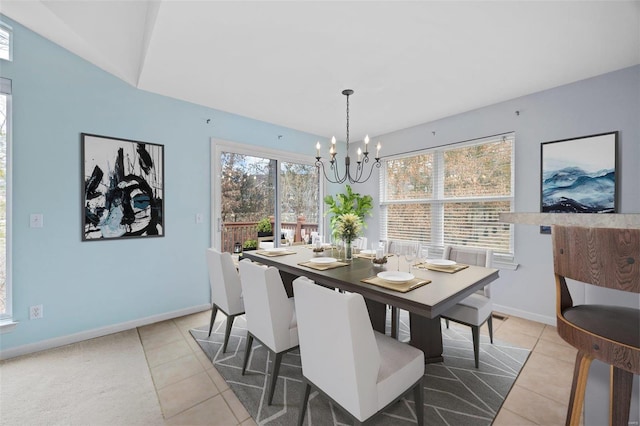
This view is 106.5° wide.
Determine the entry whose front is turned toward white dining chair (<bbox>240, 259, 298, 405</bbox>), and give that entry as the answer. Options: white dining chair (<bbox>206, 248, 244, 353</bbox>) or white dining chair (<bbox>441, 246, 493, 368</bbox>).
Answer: white dining chair (<bbox>441, 246, 493, 368</bbox>)

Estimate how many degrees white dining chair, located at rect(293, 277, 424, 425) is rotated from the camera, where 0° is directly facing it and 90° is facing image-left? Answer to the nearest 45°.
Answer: approximately 225°

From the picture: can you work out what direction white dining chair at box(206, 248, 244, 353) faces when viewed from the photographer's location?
facing away from the viewer and to the right of the viewer

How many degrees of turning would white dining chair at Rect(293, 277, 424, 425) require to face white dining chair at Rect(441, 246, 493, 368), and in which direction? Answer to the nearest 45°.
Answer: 0° — it already faces it

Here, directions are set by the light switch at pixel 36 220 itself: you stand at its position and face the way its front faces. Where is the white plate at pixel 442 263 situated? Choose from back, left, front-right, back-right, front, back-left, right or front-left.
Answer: front-left

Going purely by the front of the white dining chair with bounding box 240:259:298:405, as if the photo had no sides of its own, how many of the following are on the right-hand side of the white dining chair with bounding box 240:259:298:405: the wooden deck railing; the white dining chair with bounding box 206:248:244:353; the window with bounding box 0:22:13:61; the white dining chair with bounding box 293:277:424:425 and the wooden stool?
2

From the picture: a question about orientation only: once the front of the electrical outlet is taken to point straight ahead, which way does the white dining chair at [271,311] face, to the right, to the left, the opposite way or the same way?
to the left

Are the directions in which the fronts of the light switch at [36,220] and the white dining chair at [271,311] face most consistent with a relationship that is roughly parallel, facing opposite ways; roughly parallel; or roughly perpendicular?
roughly perpendicular

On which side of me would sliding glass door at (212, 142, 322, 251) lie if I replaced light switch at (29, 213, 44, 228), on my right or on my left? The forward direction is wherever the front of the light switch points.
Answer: on my left

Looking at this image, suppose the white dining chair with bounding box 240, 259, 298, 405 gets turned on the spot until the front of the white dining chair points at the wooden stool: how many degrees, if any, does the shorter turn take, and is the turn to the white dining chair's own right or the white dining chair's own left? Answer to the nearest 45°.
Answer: approximately 90° to the white dining chair's own right
